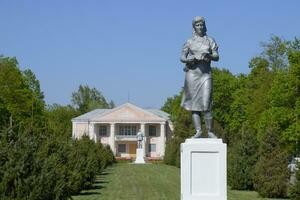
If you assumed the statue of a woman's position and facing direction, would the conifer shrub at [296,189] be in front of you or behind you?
behind

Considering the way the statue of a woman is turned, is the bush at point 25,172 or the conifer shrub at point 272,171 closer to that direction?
the bush

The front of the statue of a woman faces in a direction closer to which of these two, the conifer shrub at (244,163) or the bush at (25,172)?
the bush

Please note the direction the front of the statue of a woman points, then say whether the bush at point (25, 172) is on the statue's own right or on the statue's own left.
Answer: on the statue's own right

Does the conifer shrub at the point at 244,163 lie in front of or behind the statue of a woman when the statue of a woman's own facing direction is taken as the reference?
behind

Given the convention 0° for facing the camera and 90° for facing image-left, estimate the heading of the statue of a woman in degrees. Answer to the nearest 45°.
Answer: approximately 0°

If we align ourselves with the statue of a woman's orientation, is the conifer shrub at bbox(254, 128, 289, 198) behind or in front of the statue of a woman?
behind
